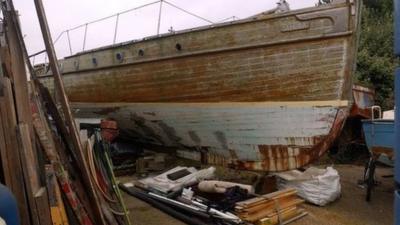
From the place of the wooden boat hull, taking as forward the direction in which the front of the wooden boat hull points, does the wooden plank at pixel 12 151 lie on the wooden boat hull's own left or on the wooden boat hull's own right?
on the wooden boat hull's own right

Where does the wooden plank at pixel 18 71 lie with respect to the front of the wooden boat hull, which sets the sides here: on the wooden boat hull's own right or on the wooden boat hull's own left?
on the wooden boat hull's own right

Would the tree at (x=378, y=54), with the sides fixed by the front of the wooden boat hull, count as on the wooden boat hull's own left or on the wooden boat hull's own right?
on the wooden boat hull's own left

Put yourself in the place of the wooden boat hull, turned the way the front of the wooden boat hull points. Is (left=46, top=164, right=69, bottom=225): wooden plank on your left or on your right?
on your right

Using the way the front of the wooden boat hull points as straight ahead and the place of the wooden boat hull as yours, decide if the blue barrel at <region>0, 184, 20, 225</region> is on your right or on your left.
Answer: on your right

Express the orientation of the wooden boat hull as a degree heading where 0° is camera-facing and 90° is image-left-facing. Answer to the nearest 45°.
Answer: approximately 315°

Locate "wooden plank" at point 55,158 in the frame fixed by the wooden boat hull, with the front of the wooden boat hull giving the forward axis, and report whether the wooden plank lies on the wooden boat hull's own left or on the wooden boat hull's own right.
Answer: on the wooden boat hull's own right

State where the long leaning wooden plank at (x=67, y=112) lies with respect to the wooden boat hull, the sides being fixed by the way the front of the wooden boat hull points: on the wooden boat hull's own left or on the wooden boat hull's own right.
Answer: on the wooden boat hull's own right

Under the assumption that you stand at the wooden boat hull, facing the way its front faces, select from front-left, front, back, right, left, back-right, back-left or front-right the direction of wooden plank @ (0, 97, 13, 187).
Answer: right

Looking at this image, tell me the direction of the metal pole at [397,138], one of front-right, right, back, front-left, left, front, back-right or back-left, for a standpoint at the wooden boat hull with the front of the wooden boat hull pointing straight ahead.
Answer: front-right
